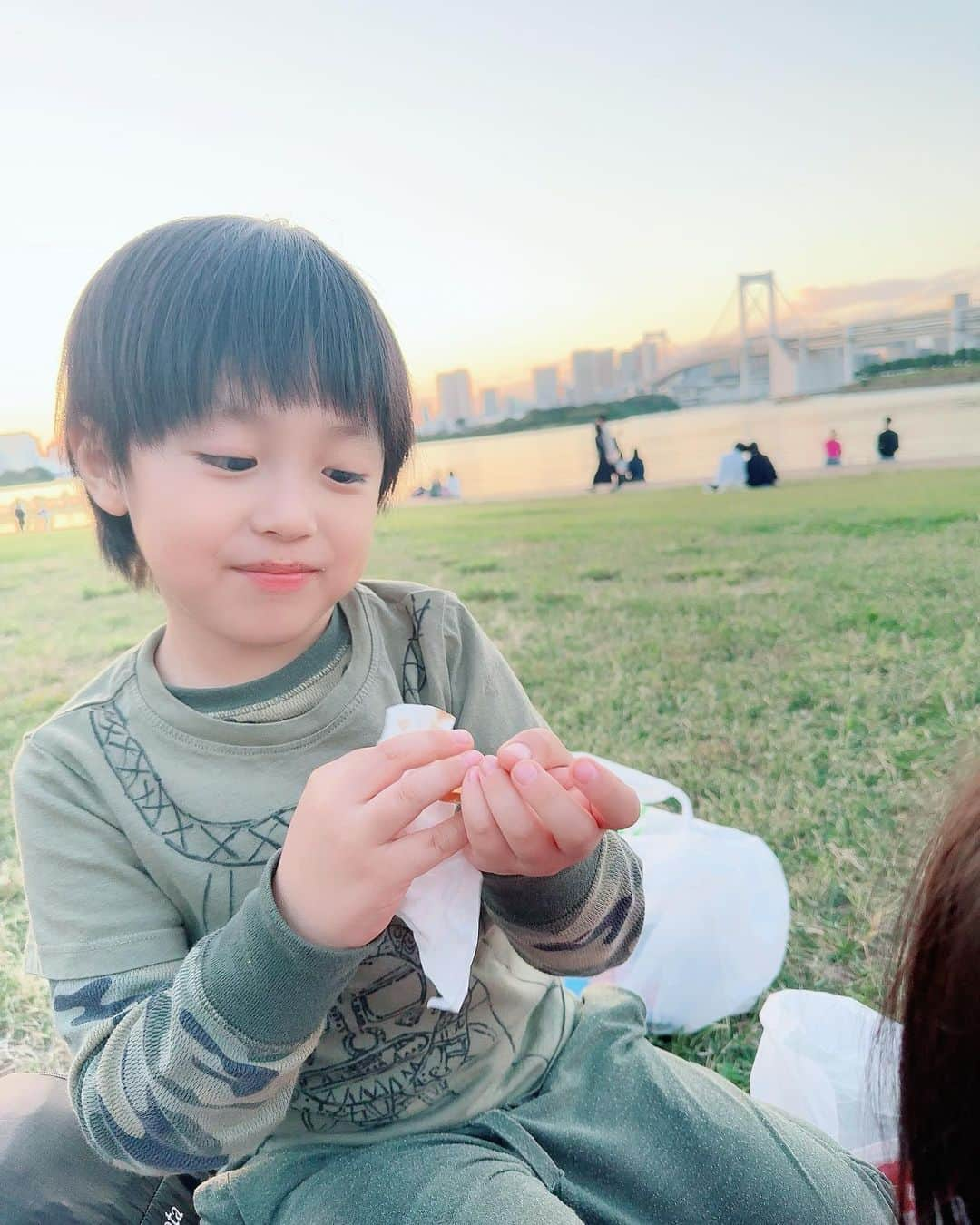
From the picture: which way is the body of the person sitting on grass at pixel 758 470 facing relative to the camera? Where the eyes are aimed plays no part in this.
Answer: away from the camera

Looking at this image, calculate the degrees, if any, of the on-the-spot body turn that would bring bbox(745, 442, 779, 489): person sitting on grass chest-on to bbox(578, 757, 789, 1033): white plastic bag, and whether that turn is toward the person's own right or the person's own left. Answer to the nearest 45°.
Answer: approximately 180°

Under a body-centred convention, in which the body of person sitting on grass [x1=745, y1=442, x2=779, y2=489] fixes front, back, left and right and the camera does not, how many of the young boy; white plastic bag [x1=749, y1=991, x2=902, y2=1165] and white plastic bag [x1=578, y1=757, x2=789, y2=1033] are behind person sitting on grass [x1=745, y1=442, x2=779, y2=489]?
3

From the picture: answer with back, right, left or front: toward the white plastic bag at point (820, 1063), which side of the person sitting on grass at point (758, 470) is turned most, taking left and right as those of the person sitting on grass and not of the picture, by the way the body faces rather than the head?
back

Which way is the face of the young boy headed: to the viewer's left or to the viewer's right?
to the viewer's right

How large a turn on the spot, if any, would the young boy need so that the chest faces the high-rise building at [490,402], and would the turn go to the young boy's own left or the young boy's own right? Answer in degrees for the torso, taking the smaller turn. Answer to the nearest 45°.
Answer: approximately 135° to the young boy's own left

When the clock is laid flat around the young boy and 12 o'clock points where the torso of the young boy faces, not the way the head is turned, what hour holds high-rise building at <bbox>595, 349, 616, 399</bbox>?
The high-rise building is roughly at 8 o'clock from the young boy.

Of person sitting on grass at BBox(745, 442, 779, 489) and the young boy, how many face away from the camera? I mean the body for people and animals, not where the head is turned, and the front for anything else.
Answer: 1

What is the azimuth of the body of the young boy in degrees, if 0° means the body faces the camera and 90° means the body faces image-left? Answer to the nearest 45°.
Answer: approximately 315°

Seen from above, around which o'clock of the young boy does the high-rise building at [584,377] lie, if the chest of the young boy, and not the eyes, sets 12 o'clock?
The high-rise building is roughly at 8 o'clock from the young boy.

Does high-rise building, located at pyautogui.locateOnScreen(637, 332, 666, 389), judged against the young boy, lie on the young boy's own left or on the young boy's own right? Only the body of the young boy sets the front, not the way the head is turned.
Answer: on the young boy's own left

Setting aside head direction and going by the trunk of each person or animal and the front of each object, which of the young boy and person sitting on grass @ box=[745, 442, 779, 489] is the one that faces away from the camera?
the person sitting on grass
